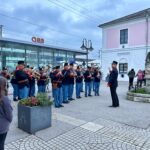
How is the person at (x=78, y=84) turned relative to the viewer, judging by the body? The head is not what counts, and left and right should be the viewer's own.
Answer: facing the viewer and to the right of the viewer

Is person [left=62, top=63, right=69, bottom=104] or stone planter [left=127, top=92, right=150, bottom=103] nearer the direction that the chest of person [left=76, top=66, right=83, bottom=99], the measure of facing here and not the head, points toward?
the stone planter

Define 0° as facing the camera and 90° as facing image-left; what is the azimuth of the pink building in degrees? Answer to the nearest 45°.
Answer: approximately 45°

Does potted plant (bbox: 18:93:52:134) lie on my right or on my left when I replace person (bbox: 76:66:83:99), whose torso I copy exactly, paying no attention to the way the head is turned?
on my right

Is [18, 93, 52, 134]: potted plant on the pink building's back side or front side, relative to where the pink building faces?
on the front side

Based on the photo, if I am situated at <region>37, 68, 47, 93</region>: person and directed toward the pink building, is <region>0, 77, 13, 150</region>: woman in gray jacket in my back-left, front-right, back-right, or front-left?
back-right
